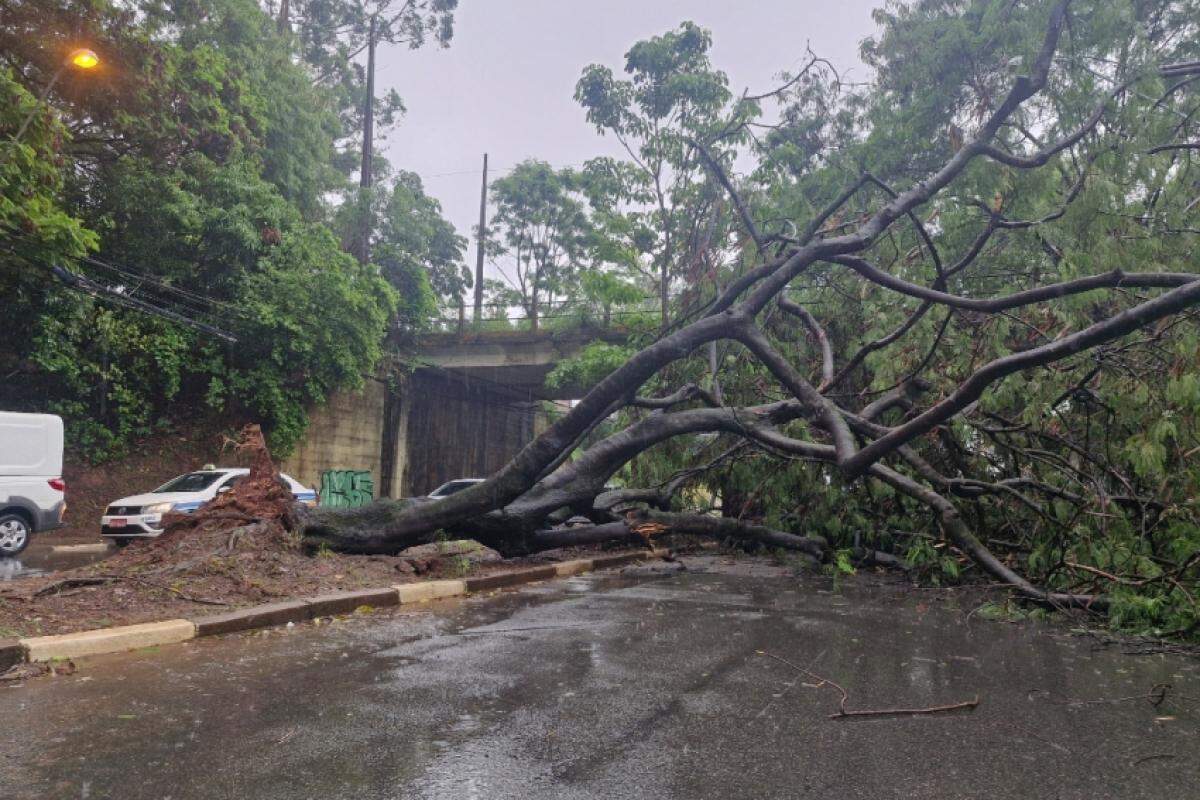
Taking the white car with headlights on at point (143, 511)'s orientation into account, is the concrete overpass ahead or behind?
behind

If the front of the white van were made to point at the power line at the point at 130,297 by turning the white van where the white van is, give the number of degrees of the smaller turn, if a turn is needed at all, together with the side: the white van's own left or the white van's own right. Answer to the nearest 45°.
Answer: approximately 90° to the white van's own right

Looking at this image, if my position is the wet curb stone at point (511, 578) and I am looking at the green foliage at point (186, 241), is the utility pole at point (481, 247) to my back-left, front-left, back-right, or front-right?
front-right

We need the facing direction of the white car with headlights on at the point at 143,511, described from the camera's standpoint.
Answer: facing the viewer and to the left of the viewer

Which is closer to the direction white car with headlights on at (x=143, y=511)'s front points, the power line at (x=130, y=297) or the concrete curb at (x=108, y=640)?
the concrete curb

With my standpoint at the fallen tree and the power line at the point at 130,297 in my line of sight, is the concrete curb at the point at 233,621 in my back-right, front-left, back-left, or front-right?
front-left

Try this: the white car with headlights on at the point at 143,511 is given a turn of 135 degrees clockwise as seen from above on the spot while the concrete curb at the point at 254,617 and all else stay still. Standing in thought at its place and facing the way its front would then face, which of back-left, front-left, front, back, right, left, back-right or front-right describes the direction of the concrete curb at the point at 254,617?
back

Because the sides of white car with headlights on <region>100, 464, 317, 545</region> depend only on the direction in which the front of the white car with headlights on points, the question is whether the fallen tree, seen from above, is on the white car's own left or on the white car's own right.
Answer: on the white car's own left
